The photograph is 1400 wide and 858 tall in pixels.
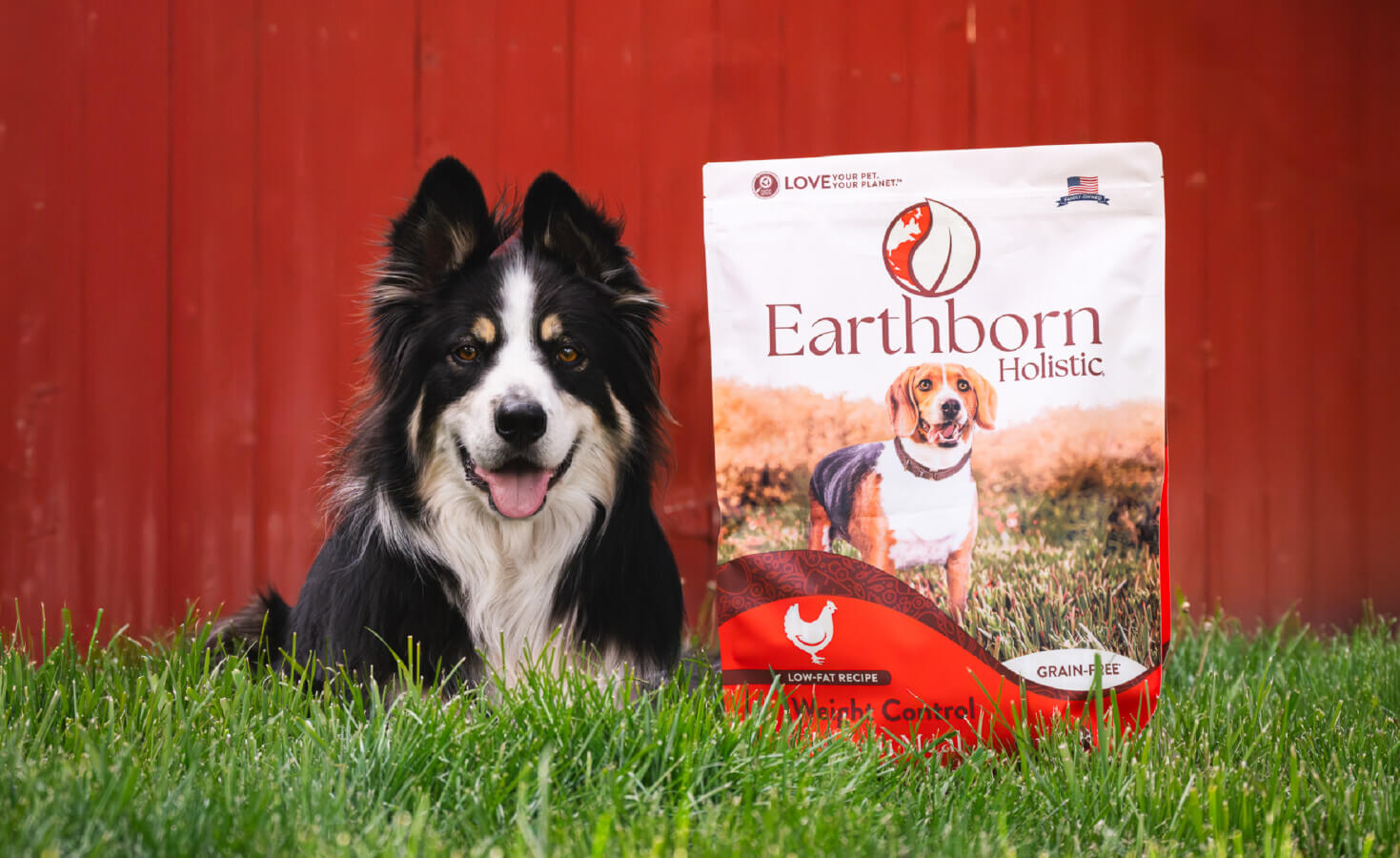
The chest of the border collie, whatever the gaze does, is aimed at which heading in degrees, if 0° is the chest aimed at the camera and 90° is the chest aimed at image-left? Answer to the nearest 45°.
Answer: approximately 0°
